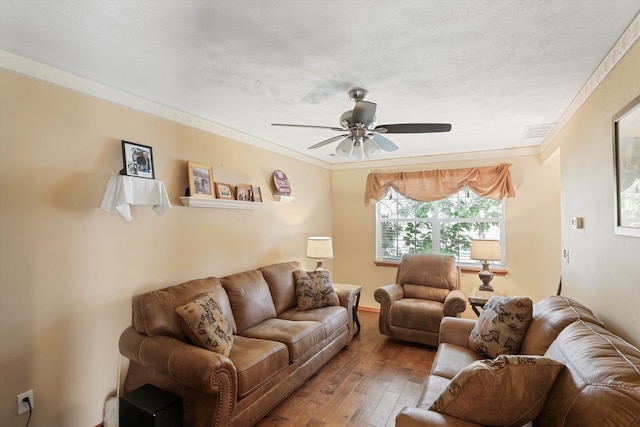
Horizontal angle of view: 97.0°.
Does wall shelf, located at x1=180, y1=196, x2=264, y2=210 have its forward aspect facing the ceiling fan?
yes

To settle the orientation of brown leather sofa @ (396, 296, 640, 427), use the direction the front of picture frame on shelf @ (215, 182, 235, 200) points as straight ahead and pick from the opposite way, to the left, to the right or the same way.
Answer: the opposite way

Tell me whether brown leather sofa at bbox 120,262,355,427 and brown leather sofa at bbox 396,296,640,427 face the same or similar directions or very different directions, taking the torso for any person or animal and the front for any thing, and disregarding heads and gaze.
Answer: very different directions

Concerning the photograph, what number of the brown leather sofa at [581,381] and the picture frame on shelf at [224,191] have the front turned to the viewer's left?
1

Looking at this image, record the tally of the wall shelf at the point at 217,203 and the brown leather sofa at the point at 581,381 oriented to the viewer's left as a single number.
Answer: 1

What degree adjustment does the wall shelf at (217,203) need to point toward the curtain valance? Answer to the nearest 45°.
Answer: approximately 45° to its left

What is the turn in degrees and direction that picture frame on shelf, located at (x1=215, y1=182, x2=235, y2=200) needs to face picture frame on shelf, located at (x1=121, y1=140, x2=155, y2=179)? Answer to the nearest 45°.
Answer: approximately 90° to its right

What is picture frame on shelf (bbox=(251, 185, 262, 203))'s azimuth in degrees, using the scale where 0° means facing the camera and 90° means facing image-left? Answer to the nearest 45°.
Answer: approximately 315°

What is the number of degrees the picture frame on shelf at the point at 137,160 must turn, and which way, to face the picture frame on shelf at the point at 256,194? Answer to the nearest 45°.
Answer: approximately 90° to its left

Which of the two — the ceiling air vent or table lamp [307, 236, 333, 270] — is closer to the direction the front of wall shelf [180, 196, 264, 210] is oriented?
the ceiling air vent

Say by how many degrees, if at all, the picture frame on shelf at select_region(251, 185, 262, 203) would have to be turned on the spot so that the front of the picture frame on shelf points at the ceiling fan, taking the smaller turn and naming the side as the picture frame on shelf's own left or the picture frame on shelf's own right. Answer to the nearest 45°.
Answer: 0° — it already faces it
